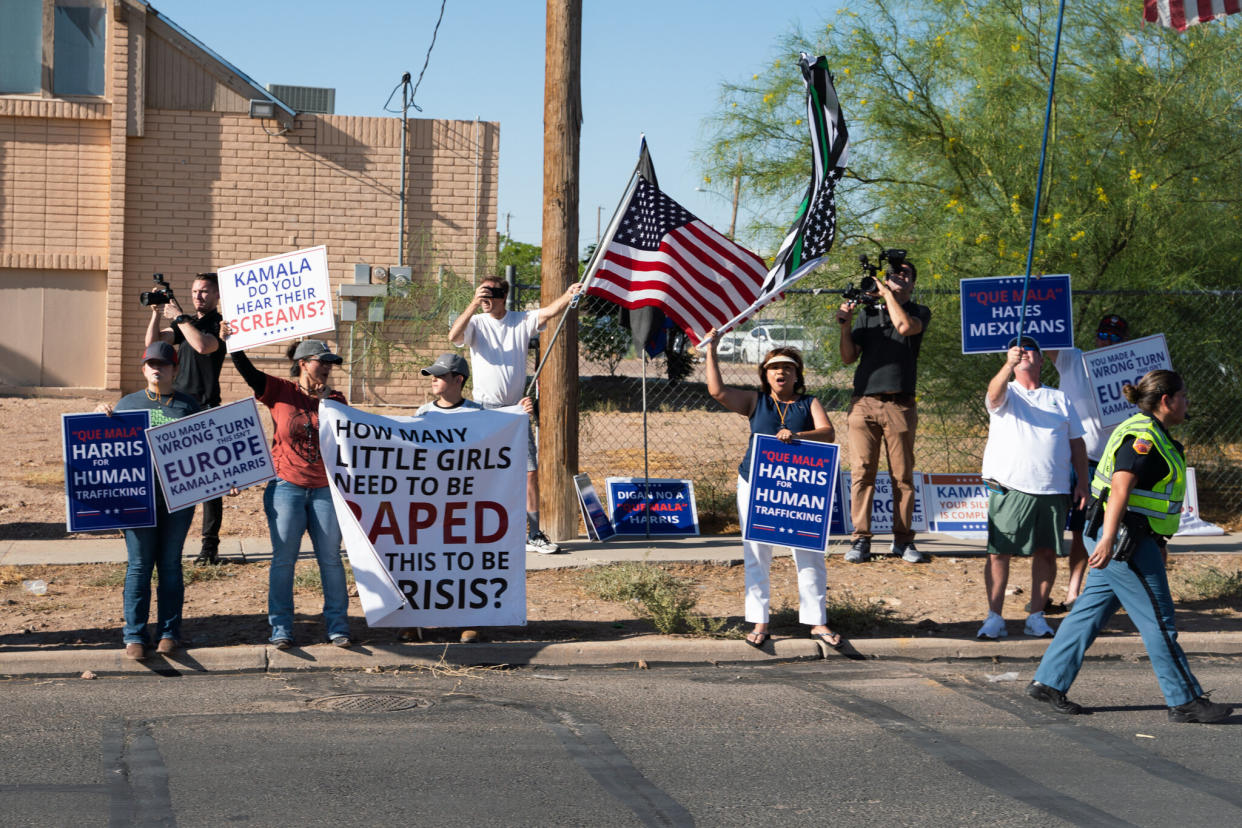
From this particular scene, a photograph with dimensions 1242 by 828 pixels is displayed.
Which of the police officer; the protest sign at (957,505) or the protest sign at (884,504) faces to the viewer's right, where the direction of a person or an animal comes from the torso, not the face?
the police officer

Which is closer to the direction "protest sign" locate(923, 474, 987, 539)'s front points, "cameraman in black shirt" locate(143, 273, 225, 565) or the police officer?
the police officer

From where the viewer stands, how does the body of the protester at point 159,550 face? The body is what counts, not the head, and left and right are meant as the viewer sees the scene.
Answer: facing the viewer

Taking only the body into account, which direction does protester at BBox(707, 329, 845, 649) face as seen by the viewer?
toward the camera

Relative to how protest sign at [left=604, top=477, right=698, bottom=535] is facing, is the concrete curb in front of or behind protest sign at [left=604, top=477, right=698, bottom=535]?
in front

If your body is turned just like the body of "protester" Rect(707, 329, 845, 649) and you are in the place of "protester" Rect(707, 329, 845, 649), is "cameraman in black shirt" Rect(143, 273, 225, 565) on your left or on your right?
on your right

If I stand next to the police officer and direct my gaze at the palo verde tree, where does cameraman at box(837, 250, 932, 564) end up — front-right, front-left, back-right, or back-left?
front-left

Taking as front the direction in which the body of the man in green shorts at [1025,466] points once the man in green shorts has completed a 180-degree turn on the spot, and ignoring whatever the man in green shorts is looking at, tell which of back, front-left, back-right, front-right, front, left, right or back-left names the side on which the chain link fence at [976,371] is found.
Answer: front

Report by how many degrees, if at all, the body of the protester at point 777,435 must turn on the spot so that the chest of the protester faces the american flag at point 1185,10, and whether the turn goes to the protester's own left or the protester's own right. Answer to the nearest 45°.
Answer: approximately 135° to the protester's own left

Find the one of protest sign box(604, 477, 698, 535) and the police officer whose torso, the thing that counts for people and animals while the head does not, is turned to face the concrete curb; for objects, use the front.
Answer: the protest sign

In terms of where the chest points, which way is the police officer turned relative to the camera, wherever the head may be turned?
to the viewer's right

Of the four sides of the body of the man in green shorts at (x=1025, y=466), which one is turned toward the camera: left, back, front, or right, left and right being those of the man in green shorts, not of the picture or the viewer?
front

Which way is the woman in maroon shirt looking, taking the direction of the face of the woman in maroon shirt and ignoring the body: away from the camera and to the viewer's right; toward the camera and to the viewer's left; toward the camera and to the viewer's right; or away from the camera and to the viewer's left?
toward the camera and to the viewer's right

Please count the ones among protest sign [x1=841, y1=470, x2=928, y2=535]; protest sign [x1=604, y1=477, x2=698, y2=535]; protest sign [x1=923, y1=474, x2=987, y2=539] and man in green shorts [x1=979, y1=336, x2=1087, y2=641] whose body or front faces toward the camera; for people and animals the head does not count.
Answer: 4
